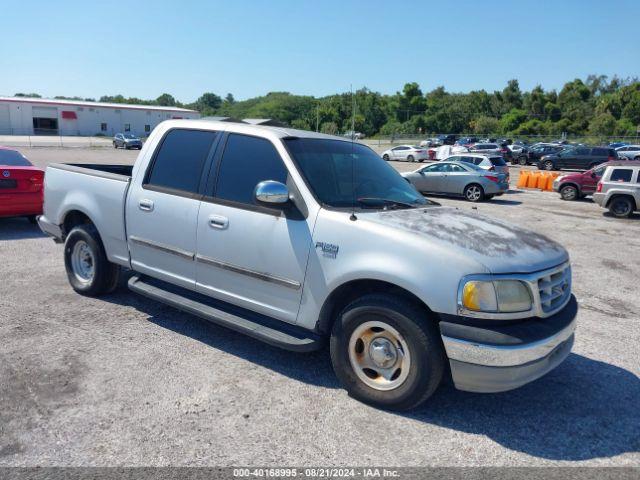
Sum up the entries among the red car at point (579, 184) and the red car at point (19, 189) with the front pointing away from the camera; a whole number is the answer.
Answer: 1

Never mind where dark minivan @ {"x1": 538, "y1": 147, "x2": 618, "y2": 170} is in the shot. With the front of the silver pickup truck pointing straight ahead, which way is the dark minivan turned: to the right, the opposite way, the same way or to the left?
the opposite way

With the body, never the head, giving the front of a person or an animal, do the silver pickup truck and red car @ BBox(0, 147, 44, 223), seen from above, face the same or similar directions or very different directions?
very different directions

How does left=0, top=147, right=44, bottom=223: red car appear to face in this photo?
away from the camera

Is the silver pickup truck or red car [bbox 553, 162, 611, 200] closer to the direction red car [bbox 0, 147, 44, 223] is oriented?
the red car

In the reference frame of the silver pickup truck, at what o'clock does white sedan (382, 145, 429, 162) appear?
The white sedan is roughly at 8 o'clock from the silver pickup truck.

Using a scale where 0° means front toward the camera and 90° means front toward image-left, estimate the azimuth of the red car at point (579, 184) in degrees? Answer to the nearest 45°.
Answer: approximately 90°

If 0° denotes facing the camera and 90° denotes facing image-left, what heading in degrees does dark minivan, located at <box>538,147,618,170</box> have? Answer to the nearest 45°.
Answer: approximately 90°
